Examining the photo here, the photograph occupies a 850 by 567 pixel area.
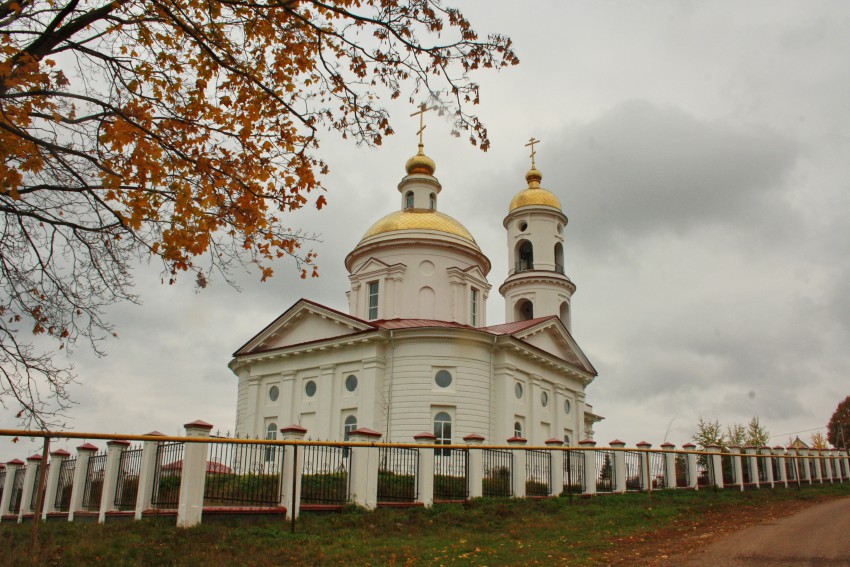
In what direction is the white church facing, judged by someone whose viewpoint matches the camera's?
facing away from the viewer and to the right of the viewer
